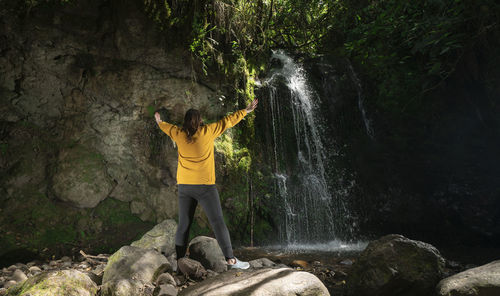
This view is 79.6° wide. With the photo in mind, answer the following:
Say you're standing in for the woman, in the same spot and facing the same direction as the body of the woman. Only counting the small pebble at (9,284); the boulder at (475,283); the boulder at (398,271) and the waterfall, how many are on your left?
1

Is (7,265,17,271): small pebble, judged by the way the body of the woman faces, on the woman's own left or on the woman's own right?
on the woman's own left

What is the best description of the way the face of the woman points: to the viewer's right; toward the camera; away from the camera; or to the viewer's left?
away from the camera

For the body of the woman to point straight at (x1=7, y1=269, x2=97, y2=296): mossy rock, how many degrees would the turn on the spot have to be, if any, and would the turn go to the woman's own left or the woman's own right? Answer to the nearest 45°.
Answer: approximately 90° to the woman's own left

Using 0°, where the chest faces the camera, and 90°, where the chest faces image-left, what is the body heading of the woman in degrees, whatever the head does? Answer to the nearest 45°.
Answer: approximately 180°

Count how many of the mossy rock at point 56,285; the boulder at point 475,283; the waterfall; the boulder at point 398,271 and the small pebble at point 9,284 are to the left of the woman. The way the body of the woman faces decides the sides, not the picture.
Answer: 2

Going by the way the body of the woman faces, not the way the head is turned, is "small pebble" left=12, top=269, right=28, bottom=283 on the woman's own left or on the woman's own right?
on the woman's own left

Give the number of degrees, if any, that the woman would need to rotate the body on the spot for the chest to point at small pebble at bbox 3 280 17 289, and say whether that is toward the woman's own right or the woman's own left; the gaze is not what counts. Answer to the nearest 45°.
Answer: approximately 90° to the woman's own left

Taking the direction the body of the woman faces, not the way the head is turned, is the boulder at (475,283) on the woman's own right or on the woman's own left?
on the woman's own right
